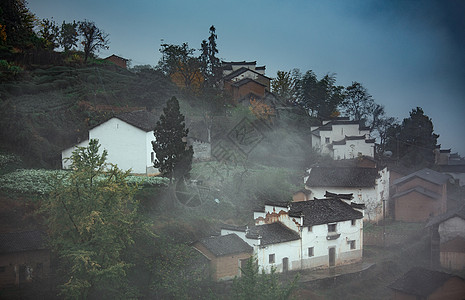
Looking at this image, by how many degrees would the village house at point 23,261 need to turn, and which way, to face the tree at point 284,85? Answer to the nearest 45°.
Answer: approximately 135° to its left

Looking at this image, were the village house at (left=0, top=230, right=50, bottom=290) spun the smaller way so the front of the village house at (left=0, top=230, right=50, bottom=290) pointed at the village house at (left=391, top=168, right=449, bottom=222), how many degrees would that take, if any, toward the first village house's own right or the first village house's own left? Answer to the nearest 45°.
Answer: approximately 90° to the first village house's own left

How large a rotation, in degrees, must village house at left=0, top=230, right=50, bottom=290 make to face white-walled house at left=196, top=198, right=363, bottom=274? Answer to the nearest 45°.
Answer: approximately 90° to its left

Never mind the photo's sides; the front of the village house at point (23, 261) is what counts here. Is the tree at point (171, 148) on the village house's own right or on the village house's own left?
on the village house's own left

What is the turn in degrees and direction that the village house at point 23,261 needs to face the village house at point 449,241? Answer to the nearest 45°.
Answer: approximately 90° to its left

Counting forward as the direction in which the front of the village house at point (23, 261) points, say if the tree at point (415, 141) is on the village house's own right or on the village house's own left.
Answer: on the village house's own left

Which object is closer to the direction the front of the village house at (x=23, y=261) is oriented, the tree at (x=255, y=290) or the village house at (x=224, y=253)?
the tree

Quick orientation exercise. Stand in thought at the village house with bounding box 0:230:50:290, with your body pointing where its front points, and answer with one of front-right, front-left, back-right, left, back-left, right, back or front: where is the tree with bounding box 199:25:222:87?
back-left

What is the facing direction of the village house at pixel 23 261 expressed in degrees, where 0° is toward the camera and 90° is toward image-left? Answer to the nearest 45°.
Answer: approximately 0°

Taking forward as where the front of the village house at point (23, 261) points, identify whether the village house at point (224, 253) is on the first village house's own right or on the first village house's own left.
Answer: on the first village house's own left

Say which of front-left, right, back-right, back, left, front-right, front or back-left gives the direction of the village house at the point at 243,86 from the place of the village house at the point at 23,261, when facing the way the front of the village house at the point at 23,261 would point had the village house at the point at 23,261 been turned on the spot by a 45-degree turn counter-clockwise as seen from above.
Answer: left
